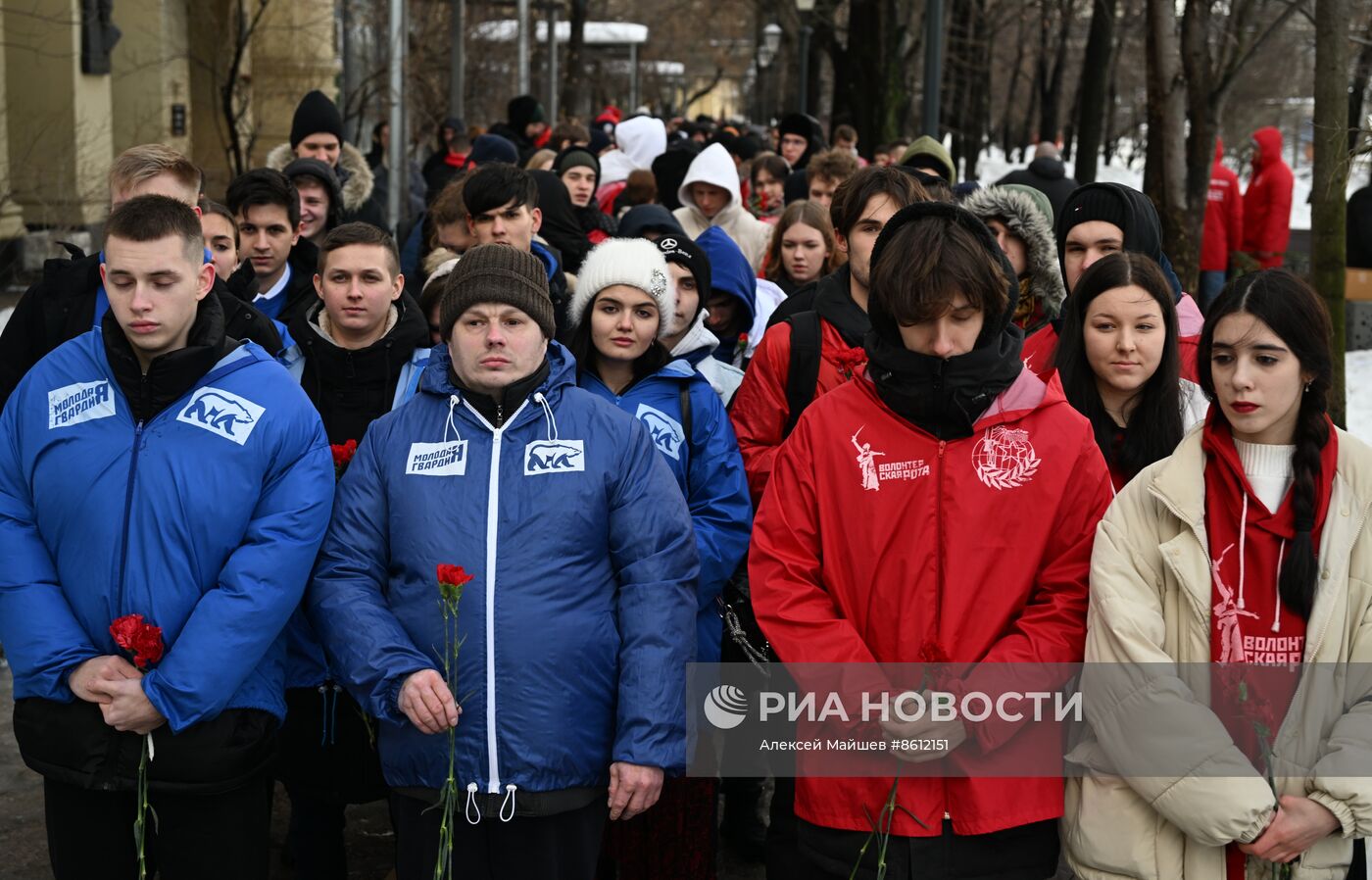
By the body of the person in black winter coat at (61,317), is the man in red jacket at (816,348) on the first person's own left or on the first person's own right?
on the first person's own left

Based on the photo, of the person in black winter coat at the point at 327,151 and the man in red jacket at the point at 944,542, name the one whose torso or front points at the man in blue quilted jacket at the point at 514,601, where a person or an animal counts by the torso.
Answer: the person in black winter coat

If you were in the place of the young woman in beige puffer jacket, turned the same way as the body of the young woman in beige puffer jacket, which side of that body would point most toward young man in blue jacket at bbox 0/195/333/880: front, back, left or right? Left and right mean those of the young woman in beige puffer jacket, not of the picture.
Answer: right

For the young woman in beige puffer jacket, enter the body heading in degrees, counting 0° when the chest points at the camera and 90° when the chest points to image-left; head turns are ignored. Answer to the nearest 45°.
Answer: approximately 0°

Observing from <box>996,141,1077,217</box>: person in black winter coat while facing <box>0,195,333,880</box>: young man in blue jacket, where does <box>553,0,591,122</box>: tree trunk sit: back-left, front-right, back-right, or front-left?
back-right

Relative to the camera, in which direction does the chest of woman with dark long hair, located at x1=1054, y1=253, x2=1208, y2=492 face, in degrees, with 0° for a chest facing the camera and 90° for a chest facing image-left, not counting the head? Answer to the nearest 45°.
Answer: approximately 0°

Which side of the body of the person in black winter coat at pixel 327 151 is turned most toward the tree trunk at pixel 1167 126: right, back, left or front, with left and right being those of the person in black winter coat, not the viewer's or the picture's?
left
